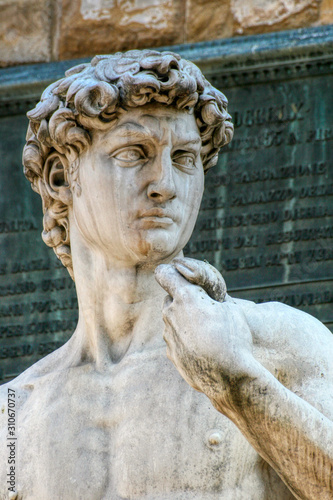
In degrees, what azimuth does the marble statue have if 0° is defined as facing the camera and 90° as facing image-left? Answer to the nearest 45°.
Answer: approximately 0°

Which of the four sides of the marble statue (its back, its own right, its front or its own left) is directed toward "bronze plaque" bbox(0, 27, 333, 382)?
back
